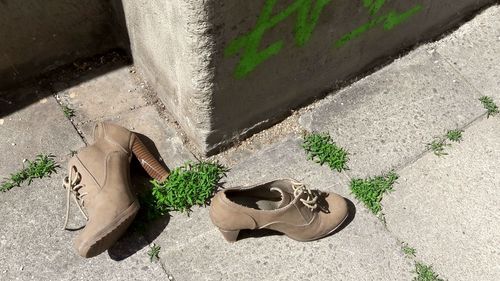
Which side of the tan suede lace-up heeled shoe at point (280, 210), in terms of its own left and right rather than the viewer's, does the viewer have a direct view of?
right

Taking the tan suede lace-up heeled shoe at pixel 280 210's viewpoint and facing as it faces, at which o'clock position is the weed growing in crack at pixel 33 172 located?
The weed growing in crack is roughly at 6 o'clock from the tan suede lace-up heeled shoe.

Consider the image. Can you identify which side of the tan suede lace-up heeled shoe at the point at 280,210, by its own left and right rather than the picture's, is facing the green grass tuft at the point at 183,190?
back

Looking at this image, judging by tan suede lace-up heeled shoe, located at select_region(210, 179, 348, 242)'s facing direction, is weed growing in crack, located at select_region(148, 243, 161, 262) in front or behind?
behind

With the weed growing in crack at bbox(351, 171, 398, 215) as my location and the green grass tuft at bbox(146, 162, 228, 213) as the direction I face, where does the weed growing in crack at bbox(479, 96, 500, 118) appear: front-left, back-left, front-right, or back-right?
back-right

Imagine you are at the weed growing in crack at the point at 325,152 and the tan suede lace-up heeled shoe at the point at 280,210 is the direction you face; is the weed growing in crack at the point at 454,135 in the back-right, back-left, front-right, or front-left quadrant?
back-left

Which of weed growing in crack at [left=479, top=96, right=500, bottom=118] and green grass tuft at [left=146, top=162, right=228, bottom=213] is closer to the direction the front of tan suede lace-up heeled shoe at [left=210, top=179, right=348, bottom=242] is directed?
the weed growing in crack
